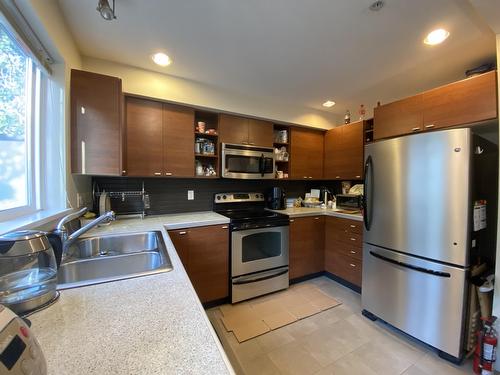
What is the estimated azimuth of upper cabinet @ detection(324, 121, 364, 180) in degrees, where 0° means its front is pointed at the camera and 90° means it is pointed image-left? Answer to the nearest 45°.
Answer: approximately 45°

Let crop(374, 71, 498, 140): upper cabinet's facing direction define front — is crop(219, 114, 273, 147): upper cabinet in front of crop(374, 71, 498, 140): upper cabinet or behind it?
in front

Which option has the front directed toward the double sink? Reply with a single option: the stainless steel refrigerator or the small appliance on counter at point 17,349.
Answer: the stainless steel refrigerator

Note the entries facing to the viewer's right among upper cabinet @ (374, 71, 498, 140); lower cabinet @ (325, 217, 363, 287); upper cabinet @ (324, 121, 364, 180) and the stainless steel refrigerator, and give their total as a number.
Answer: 0

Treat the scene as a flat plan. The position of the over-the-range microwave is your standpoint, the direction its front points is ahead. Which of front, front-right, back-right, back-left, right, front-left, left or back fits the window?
right

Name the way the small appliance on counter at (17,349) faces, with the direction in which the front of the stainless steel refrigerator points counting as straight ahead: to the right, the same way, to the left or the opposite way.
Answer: the opposite way

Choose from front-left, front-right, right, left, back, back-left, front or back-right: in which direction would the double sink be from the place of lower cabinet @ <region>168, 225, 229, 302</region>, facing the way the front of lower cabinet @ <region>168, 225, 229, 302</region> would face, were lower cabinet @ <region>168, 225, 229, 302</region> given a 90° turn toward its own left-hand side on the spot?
back

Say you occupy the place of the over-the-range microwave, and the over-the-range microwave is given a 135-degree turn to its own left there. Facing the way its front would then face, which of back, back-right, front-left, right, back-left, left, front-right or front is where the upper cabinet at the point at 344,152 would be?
right

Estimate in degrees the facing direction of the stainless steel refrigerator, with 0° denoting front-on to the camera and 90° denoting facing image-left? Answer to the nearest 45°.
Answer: approximately 45°

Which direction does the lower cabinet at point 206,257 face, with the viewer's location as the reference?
facing the viewer and to the right of the viewer

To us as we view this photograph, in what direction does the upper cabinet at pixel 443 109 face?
facing the viewer and to the left of the viewer

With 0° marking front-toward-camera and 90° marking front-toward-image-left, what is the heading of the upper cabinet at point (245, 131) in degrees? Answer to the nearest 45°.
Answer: approximately 315°

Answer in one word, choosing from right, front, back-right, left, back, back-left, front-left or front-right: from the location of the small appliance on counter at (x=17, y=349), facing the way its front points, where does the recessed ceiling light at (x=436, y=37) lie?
front-left

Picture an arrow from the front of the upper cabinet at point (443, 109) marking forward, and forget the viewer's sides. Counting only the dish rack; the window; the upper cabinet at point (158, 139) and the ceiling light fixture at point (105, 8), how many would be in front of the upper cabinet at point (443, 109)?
4

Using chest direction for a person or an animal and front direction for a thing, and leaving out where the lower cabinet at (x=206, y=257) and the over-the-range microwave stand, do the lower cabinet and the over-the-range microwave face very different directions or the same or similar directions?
same or similar directions

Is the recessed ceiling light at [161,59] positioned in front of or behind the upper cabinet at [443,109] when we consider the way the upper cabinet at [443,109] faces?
in front
